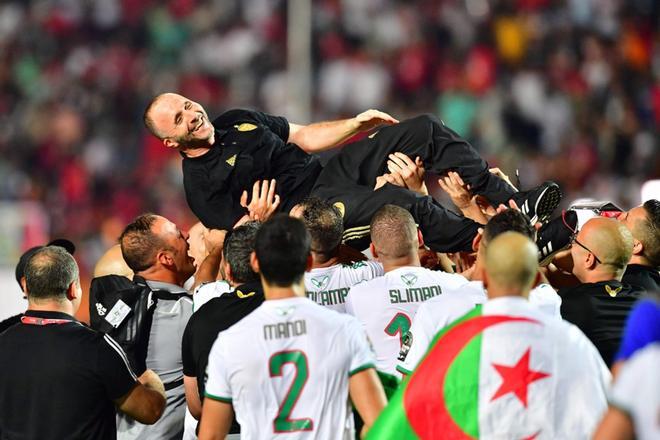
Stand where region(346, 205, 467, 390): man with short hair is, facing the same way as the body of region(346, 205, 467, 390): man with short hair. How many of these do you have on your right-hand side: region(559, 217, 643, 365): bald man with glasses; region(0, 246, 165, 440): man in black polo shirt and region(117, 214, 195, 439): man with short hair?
1

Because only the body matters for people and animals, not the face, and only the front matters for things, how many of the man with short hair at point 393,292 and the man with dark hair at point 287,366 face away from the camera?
2

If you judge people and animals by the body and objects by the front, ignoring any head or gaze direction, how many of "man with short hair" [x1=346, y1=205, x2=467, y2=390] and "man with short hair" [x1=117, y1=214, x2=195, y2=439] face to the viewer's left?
0

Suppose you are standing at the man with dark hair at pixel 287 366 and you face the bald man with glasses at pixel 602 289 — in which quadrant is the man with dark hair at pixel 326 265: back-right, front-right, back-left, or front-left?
front-left

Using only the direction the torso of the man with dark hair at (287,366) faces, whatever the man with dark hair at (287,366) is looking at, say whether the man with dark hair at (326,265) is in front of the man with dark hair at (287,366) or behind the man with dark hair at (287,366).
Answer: in front

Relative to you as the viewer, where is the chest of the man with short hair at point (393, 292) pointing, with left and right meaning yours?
facing away from the viewer

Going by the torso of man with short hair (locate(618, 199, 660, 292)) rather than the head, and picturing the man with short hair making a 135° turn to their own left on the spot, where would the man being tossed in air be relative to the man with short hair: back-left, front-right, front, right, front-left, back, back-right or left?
back-right

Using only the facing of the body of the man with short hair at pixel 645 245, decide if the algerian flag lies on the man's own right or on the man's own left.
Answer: on the man's own left

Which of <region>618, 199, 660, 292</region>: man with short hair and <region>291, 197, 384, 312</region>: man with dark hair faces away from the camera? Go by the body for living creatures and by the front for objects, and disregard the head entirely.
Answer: the man with dark hair

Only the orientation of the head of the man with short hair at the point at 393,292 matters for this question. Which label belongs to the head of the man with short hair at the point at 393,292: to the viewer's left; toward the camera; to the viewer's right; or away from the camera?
away from the camera

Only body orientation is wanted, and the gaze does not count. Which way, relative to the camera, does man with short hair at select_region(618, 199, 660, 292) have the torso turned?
to the viewer's left

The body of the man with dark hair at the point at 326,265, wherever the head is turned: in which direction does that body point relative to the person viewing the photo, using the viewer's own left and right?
facing away from the viewer

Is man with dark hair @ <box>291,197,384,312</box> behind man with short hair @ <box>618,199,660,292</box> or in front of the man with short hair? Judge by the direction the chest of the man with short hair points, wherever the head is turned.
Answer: in front

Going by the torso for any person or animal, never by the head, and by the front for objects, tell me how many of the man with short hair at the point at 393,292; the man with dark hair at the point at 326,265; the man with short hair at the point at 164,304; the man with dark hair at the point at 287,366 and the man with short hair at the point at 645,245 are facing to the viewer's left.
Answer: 1

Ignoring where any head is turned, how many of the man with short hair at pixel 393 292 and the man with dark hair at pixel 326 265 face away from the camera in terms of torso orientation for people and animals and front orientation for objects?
2

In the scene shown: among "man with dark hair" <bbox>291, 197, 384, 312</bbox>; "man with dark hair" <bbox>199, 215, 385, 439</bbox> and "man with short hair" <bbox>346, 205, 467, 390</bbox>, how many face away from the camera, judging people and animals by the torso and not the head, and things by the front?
3

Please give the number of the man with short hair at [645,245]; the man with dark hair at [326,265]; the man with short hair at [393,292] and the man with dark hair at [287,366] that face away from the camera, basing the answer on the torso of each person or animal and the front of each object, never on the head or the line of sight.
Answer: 3

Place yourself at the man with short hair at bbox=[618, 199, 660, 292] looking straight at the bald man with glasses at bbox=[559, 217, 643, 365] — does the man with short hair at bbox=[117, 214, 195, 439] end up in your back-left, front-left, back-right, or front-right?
front-right
